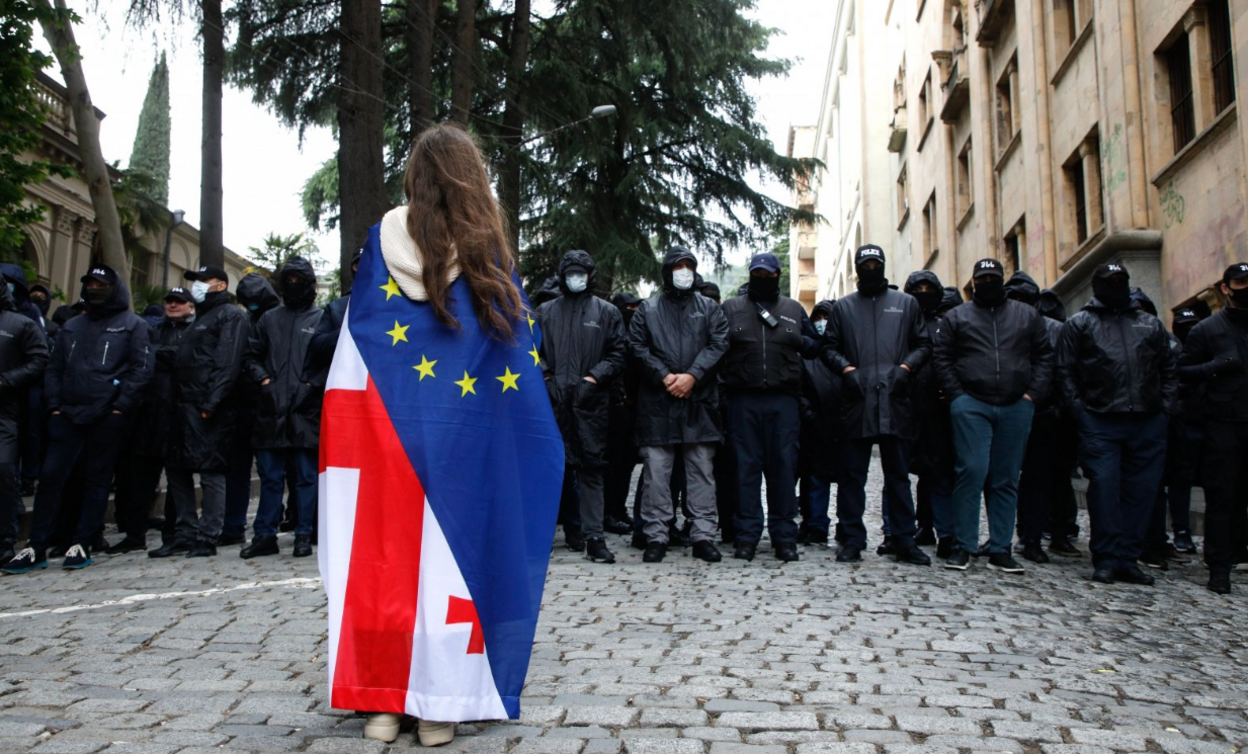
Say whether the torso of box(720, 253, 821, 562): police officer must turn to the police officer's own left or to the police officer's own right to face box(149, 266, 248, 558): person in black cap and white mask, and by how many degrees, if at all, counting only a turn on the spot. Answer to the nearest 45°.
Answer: approximately 90° to the police officer's own right

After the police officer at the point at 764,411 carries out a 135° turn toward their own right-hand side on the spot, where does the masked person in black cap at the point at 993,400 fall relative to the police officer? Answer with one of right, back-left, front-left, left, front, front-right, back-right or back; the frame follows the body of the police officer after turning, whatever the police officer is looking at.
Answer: back-right

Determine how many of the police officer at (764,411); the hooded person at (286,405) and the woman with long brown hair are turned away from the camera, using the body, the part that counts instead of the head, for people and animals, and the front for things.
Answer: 1

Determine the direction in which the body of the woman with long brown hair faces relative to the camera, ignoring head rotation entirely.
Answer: away from the camera

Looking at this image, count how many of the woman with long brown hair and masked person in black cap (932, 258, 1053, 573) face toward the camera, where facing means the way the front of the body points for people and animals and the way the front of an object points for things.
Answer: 1

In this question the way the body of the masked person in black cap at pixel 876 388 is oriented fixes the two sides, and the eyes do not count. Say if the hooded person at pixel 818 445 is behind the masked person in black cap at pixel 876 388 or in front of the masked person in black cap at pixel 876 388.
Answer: behind

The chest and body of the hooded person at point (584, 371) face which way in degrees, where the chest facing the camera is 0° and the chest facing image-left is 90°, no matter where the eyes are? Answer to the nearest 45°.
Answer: approximately 0°

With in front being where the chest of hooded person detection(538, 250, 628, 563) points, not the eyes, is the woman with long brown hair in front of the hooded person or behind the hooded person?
in front

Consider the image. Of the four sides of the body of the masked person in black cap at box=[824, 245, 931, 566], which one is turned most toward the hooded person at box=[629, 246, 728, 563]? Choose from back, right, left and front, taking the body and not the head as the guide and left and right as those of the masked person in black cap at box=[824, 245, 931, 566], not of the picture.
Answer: right

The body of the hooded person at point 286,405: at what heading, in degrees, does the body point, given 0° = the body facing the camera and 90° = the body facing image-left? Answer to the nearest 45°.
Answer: approximately 0°
